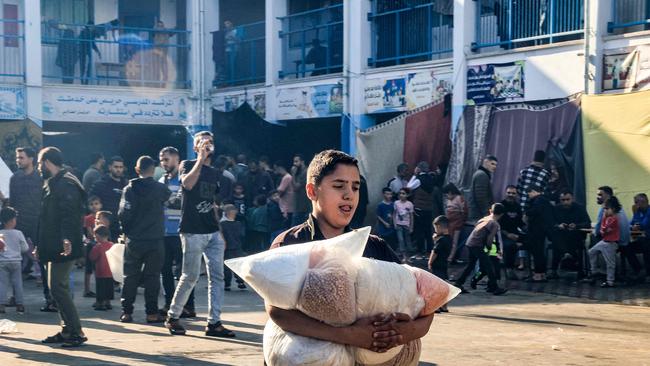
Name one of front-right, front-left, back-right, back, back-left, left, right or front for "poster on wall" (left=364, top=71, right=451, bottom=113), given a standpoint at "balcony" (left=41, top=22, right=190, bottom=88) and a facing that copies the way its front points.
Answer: front-left

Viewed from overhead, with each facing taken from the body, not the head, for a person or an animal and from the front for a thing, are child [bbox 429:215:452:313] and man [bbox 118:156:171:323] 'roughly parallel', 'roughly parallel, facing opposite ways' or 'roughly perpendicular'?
roughly perpendicular

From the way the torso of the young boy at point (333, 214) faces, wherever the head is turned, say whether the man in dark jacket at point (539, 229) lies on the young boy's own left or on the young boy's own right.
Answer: on the young boy's own left

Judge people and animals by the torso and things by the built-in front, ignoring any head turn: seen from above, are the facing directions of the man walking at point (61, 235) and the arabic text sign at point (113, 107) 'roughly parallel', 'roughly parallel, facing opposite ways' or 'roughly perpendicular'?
roughly perpendicular

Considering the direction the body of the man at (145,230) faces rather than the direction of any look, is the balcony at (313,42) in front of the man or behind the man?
in front

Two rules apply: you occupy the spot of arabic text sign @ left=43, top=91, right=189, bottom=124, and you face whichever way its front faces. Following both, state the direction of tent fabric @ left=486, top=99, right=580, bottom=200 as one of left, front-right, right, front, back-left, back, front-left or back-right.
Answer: front-left

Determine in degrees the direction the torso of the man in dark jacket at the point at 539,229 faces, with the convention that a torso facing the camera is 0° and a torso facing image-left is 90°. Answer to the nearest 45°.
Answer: approximately 90°

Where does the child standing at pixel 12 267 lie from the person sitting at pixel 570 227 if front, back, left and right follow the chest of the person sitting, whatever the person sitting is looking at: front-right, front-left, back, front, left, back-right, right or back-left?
front-right
